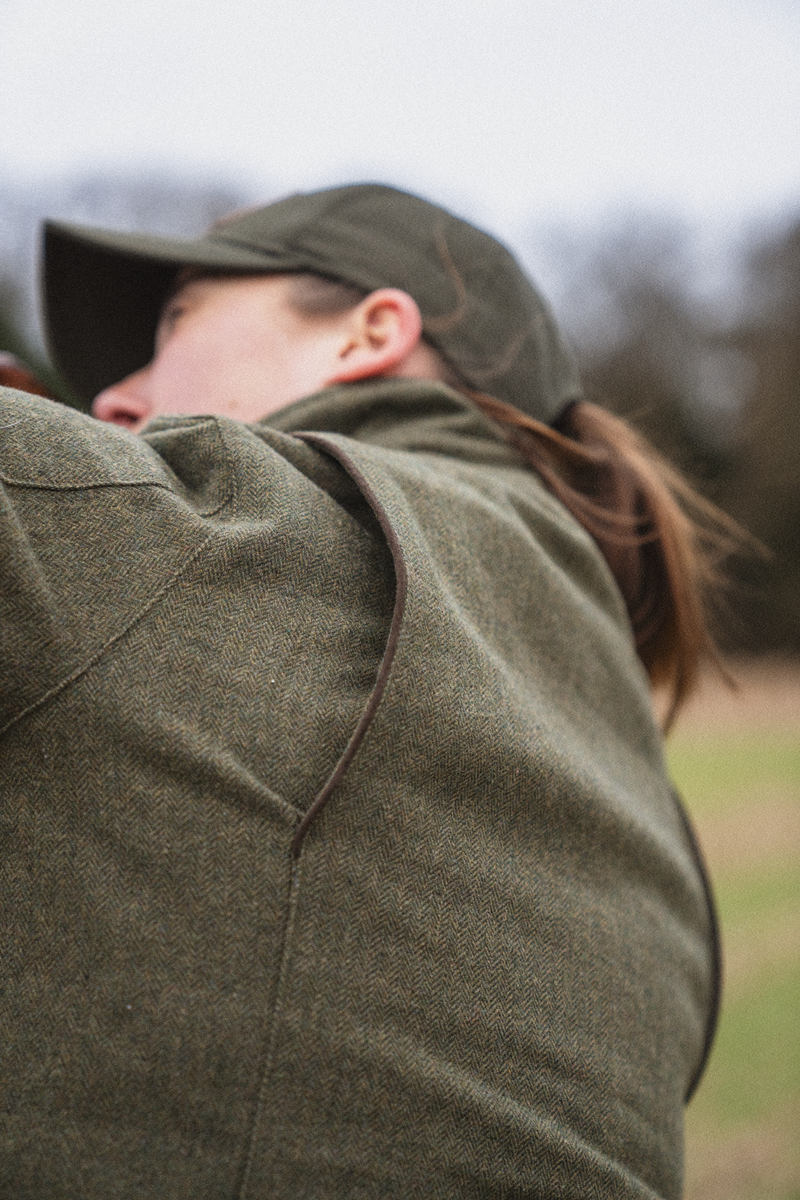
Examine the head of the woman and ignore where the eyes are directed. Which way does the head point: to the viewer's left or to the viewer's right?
to the viewer's left

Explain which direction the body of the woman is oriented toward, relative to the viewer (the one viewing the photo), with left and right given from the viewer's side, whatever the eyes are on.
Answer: facing away from the viewer and to the left of the viewer
